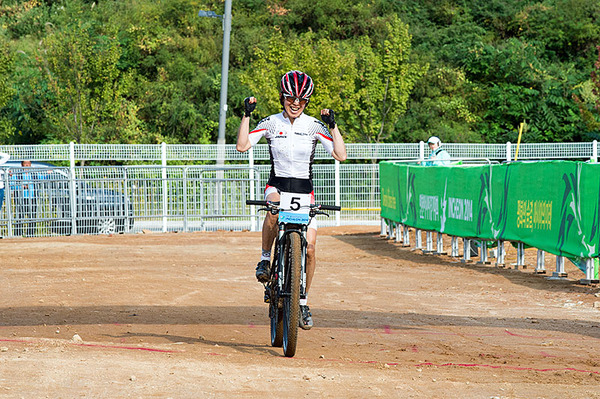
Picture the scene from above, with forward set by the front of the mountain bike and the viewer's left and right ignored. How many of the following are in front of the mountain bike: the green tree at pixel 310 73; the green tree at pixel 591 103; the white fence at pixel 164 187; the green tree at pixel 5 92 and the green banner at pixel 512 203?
0

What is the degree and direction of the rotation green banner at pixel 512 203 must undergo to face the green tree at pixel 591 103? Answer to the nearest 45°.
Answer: approximately 135° to its right

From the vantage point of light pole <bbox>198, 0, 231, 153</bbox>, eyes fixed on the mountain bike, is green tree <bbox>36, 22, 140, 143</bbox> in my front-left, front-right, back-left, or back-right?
back-right

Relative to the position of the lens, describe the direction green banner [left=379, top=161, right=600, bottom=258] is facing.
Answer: facing the viewer and to the left of the viewer

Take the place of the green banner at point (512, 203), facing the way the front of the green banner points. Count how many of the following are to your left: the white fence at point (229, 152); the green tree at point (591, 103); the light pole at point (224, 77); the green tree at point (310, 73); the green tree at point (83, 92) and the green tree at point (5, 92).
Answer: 0

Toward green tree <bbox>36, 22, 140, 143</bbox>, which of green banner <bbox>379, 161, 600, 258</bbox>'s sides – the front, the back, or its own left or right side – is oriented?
right

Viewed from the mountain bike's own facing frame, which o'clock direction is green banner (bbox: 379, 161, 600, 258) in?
The green banner is roughly at 7 o'clock from the mountain bike.

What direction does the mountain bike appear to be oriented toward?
toward the camera

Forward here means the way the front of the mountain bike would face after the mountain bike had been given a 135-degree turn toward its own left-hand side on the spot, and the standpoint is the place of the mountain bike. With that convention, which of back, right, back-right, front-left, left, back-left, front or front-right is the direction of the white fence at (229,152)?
front-left

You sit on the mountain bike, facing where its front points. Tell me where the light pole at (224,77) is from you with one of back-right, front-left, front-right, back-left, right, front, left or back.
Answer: back

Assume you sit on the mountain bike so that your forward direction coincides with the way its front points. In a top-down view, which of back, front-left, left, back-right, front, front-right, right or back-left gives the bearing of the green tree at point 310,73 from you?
back

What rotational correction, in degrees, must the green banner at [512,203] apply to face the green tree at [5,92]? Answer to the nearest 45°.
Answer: approximately 90° to its right

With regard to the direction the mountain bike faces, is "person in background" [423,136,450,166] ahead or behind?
behind

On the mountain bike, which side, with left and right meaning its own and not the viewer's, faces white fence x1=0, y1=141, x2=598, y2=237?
back

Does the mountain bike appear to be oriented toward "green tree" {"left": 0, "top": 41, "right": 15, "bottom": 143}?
no

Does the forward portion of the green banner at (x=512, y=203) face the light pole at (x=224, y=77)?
no
